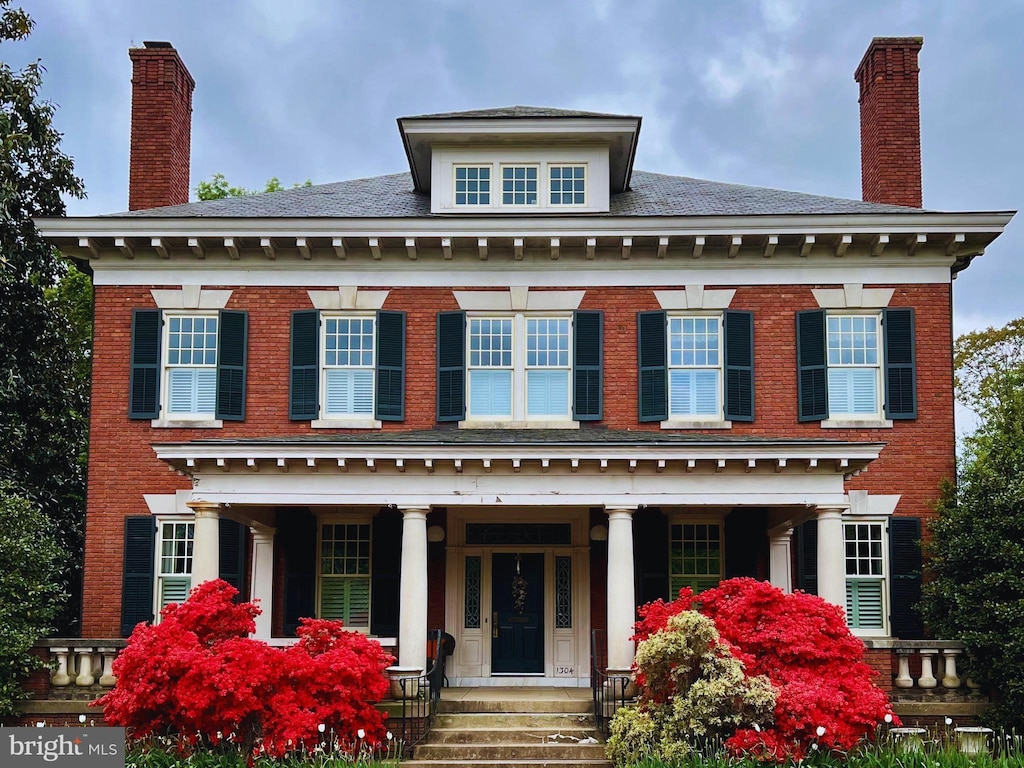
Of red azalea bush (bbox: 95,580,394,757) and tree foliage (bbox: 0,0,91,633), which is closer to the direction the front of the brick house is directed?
the red azalea bush

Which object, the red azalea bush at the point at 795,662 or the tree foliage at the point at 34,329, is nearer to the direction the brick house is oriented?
the red azalea bush

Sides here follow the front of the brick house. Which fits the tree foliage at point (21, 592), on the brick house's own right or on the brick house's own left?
on the brick house's own right

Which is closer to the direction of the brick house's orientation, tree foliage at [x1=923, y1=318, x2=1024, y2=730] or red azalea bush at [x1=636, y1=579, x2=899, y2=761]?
the red azalea bush

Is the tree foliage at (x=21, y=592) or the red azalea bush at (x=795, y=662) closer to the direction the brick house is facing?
the red azalea bush

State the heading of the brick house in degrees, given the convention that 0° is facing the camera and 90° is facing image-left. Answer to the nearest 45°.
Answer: approximately 0°

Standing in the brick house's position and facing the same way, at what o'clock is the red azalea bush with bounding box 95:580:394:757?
The red azalea bush is roughly at 1 o'clock from the brick house.

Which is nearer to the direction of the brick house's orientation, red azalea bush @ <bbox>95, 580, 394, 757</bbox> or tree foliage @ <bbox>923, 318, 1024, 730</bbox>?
the red azalea bush

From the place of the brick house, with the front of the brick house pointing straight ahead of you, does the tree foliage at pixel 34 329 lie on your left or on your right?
on your right
